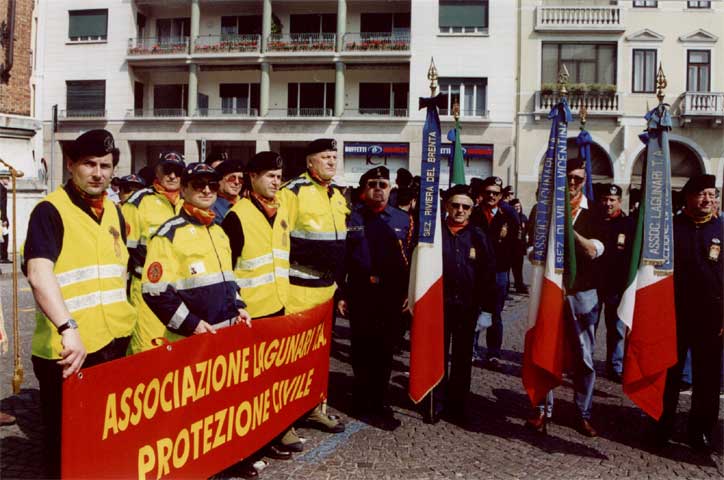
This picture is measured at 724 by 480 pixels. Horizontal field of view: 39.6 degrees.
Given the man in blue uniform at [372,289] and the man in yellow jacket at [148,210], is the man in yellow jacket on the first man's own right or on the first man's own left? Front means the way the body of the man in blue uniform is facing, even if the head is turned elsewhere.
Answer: on the first man's own right

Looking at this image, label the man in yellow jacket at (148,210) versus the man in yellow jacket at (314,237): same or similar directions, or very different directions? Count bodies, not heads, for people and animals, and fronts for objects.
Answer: same or similar directions

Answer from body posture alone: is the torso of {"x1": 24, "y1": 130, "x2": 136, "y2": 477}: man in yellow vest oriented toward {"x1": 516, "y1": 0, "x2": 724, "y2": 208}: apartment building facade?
no

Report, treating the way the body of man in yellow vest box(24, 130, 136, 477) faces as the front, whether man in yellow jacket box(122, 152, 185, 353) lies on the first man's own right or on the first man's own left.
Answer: on the first man's own left

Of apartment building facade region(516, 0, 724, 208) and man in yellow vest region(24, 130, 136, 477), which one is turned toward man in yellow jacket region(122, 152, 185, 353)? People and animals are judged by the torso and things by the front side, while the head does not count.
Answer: the apartment building facade

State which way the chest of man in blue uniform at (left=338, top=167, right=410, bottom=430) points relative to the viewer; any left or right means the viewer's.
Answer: facing the viewer

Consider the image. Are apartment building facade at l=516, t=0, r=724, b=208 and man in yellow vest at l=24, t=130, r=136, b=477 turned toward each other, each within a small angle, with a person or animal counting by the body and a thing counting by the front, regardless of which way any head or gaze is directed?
no

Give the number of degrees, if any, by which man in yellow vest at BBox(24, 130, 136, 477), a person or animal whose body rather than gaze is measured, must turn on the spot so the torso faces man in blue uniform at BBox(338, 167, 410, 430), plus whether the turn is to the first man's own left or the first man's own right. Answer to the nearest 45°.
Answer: approximately 90° to the first man's own left

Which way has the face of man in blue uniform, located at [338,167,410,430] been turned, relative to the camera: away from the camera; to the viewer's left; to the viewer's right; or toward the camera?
toward the camera

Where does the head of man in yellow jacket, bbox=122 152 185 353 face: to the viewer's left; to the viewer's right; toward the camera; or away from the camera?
toward the camera

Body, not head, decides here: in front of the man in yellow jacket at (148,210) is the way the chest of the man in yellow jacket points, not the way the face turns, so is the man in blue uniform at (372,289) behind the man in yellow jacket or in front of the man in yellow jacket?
in front

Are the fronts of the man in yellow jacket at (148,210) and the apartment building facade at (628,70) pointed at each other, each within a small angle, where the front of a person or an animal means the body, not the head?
no

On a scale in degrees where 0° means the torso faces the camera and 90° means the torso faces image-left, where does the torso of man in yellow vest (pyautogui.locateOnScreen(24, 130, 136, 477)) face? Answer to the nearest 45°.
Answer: approximately 315°

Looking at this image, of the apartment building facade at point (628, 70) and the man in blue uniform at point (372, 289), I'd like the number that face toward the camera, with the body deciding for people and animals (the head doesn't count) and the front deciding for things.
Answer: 2

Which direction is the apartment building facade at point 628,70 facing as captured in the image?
toward the camera

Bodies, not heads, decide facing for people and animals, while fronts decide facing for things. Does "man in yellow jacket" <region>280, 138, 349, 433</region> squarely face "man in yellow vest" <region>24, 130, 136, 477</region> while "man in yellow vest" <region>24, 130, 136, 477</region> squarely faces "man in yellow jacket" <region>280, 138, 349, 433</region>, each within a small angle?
no
